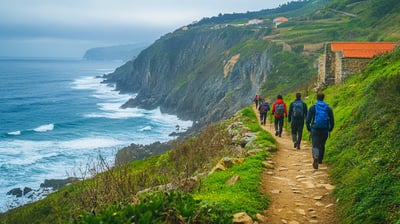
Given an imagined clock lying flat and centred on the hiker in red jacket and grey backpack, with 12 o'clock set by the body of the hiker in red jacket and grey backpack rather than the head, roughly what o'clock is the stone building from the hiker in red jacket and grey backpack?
The stone building is roughly at 1 o'clock from the hiker in red jacket and grey backpack.

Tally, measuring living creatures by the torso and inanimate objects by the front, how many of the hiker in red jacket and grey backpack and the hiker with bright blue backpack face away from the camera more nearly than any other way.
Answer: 2

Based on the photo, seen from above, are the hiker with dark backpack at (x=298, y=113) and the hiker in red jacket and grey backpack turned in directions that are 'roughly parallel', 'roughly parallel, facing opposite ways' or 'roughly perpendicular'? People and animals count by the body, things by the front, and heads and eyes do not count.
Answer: roughly parallel

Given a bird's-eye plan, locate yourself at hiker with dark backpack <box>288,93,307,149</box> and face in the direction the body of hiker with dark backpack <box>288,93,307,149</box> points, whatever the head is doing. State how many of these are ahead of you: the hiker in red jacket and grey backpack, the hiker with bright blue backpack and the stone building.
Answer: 2

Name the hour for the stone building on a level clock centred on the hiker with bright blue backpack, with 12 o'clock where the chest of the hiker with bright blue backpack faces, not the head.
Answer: The stone building is roughly at 12 o'clock from the hiker with bright blue backpack.

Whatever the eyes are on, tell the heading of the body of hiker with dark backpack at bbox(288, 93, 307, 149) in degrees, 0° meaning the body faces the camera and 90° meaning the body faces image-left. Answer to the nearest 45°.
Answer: approximately 180°

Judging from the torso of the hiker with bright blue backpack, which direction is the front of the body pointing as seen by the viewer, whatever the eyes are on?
away from the camera

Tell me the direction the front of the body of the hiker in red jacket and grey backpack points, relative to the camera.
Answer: away from the camera
